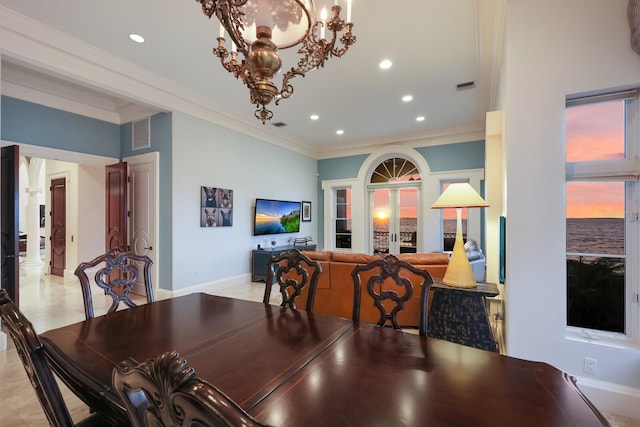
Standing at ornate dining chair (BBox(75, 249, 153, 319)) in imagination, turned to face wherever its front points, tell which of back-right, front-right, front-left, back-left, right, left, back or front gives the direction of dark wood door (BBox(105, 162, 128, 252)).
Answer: back-left

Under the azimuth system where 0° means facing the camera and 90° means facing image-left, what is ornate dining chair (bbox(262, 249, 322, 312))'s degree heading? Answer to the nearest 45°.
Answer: approximately 45°

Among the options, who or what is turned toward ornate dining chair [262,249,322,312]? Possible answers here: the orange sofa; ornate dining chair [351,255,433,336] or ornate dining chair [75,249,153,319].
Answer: ornate dining chair [75,249,153,319]

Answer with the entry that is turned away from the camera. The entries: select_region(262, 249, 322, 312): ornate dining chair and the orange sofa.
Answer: the orange sofa

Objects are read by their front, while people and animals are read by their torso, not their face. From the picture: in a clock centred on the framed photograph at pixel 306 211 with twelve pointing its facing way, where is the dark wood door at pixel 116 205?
The dark wood door is roughly at 3 o'clock from the framed photograph.

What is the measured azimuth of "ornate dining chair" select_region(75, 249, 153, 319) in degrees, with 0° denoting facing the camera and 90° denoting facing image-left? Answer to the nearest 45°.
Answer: approximately 315°

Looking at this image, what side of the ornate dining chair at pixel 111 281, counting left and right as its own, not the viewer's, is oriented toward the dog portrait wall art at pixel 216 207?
left

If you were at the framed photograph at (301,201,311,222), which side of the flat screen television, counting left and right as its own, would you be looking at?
left

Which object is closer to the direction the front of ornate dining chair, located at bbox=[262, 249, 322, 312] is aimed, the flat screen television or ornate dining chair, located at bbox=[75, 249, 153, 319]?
the ornate dining chair

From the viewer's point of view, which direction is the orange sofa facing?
away from the camera

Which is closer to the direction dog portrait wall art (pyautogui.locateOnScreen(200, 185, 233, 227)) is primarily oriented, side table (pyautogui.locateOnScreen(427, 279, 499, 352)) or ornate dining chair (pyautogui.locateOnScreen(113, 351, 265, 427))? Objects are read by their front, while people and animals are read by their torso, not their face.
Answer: the side table

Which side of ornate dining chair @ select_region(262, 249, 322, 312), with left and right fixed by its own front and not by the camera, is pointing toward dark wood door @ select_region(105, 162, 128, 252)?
right

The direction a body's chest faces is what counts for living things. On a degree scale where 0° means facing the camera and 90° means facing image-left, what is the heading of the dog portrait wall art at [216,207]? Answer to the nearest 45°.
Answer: approximately 315°

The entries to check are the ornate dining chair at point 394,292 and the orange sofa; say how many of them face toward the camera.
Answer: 1

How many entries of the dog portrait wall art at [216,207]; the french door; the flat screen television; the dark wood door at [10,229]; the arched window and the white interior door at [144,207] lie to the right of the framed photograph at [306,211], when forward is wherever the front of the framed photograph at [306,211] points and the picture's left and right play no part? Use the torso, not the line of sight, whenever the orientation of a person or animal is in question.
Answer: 4

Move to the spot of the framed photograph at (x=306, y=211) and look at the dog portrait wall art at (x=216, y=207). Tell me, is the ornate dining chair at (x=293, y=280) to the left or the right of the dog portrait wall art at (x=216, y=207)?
left
